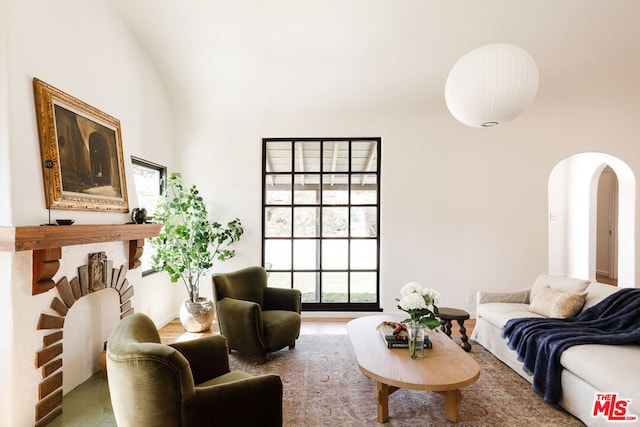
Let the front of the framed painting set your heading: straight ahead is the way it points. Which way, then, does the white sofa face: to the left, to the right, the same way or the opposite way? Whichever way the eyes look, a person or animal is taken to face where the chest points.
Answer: the opposite way

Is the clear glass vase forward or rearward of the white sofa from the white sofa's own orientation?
forward

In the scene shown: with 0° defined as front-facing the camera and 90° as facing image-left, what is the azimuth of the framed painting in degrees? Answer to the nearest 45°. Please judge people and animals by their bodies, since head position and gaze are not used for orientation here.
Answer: approximately 315°

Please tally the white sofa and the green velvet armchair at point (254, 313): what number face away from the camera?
0

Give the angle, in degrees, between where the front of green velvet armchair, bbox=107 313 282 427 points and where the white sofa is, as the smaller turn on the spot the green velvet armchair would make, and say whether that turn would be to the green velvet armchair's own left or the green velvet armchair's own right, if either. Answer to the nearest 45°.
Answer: approximately 45° to the green velvet armchair's own right

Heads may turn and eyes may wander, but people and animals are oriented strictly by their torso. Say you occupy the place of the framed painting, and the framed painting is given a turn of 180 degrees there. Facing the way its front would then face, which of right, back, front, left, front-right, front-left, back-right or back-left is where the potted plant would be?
right

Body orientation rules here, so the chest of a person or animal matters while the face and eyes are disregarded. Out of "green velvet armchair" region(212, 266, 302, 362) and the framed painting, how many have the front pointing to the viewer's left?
0

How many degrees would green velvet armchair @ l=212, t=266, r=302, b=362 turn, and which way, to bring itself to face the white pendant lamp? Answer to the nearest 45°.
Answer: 0° — it already faces it

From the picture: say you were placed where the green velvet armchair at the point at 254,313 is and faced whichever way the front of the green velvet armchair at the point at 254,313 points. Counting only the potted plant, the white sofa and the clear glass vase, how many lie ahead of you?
2

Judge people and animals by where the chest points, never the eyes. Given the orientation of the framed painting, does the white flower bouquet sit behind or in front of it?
in front
